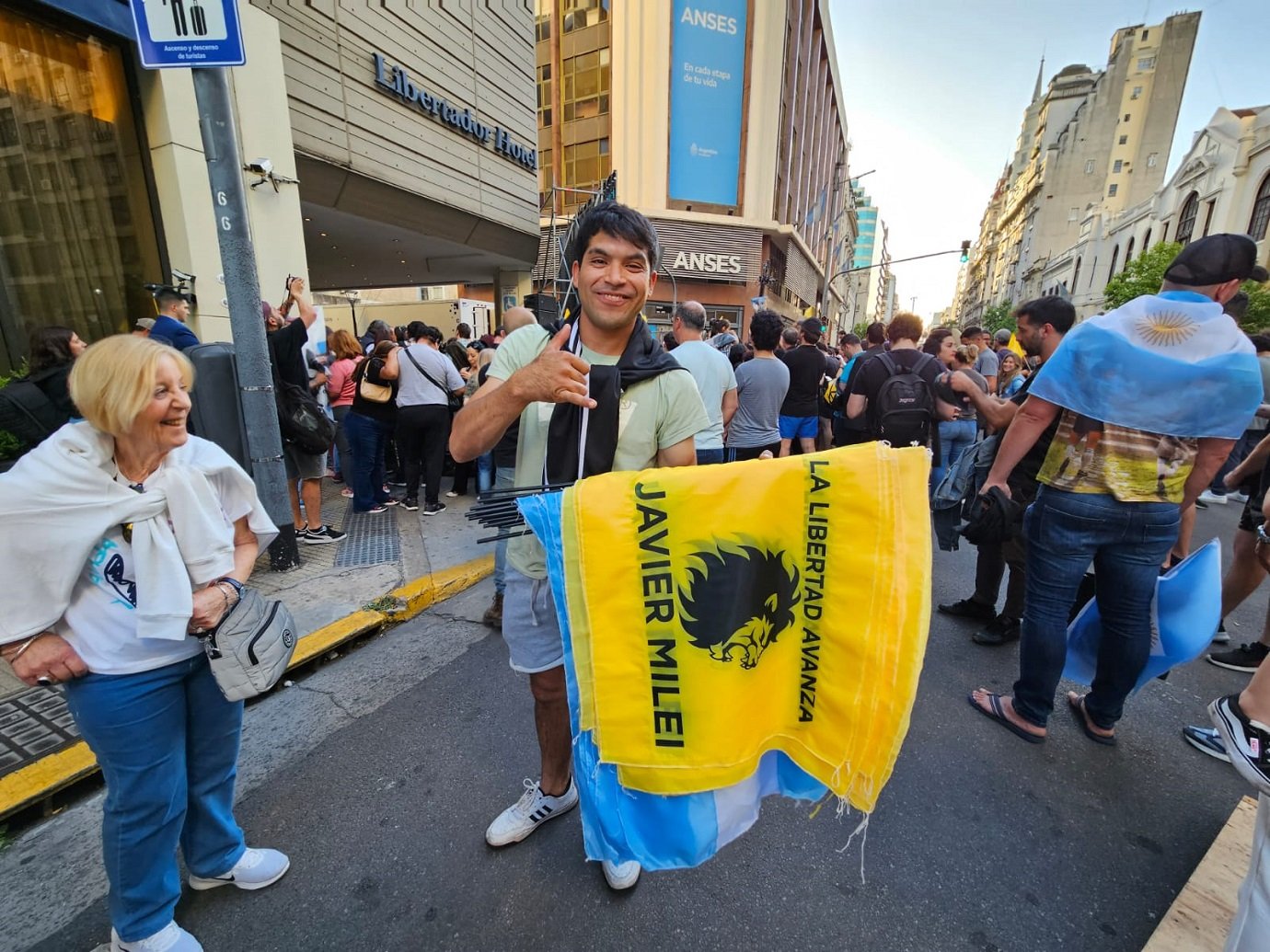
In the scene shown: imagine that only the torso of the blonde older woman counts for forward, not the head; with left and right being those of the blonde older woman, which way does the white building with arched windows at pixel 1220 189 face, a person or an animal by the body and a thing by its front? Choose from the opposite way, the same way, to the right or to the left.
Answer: the opposite way

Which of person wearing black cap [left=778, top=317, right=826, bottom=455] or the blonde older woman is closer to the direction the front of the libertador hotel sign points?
the person wearing black cap

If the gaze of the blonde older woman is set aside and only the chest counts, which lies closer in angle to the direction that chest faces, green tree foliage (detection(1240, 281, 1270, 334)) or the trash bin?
the green tree foliage

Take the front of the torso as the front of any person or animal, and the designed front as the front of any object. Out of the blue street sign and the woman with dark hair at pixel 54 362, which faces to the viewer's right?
the woman with dark hair

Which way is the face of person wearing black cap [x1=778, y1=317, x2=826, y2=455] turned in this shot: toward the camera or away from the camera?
away from the camera

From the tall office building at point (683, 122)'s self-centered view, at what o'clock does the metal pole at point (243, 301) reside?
The metal pole is roughly at 12 o'clock from the tall office building.

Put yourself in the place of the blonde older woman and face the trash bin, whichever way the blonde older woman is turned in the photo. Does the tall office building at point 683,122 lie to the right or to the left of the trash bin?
right

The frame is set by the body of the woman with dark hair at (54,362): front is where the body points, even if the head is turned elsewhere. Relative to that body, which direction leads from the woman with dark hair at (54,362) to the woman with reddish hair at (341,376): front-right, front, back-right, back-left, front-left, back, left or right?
front-left
